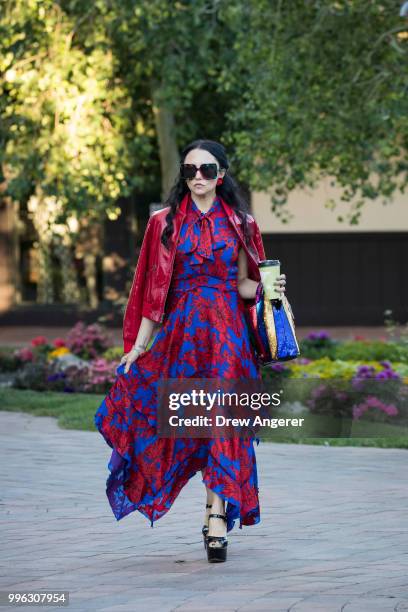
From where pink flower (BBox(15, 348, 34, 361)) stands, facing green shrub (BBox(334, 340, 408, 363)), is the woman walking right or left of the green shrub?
right

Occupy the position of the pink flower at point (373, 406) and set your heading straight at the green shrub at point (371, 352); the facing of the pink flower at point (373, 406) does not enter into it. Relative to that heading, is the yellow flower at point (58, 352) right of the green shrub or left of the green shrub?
left

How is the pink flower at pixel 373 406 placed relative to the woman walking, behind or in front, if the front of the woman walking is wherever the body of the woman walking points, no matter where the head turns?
behind

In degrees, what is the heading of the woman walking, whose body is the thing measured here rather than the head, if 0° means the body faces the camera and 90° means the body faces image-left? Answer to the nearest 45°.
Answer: approximately 0°

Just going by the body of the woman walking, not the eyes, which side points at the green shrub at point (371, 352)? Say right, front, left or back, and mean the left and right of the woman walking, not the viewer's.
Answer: back

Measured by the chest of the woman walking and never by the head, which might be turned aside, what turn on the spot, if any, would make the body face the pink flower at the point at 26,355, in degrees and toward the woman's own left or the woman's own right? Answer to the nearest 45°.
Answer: approximately 180°

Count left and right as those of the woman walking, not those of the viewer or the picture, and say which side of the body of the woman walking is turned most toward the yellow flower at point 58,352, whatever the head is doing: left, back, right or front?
back
